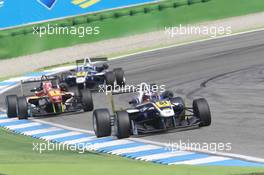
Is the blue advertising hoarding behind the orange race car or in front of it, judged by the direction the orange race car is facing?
behind
